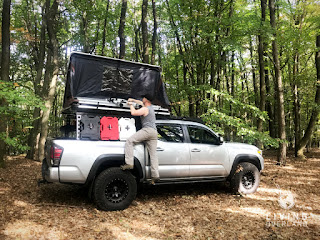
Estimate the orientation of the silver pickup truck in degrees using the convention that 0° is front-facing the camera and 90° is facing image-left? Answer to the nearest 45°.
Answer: approximately 225°

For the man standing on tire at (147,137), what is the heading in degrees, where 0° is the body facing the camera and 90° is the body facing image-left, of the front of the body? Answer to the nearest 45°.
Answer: approximately 135°

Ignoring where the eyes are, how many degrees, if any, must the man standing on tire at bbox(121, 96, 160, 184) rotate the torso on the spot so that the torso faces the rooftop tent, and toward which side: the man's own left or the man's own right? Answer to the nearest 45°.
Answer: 0° — they already face it

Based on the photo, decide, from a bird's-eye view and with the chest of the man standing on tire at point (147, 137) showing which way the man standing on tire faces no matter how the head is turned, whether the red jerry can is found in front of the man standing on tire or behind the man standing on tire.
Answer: in front
